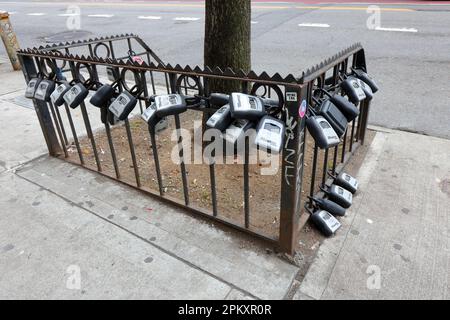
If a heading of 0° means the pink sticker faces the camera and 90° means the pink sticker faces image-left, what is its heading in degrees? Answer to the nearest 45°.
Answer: approximately 315°
